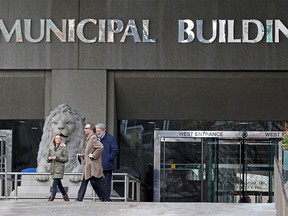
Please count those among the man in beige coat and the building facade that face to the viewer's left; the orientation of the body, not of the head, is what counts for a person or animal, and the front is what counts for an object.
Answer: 1

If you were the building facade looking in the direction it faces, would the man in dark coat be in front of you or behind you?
in front

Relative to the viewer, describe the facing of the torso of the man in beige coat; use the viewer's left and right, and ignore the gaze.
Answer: facing to the left of the viewer

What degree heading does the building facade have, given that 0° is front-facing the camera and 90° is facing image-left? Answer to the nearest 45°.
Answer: approximately 0°

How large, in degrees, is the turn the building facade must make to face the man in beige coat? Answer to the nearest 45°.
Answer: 0° — it already faces them

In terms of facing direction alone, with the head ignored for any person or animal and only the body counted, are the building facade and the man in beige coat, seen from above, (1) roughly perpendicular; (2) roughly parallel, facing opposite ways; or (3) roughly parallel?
roughly perpendicular

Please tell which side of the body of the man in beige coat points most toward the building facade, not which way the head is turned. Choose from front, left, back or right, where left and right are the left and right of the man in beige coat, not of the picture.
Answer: right
